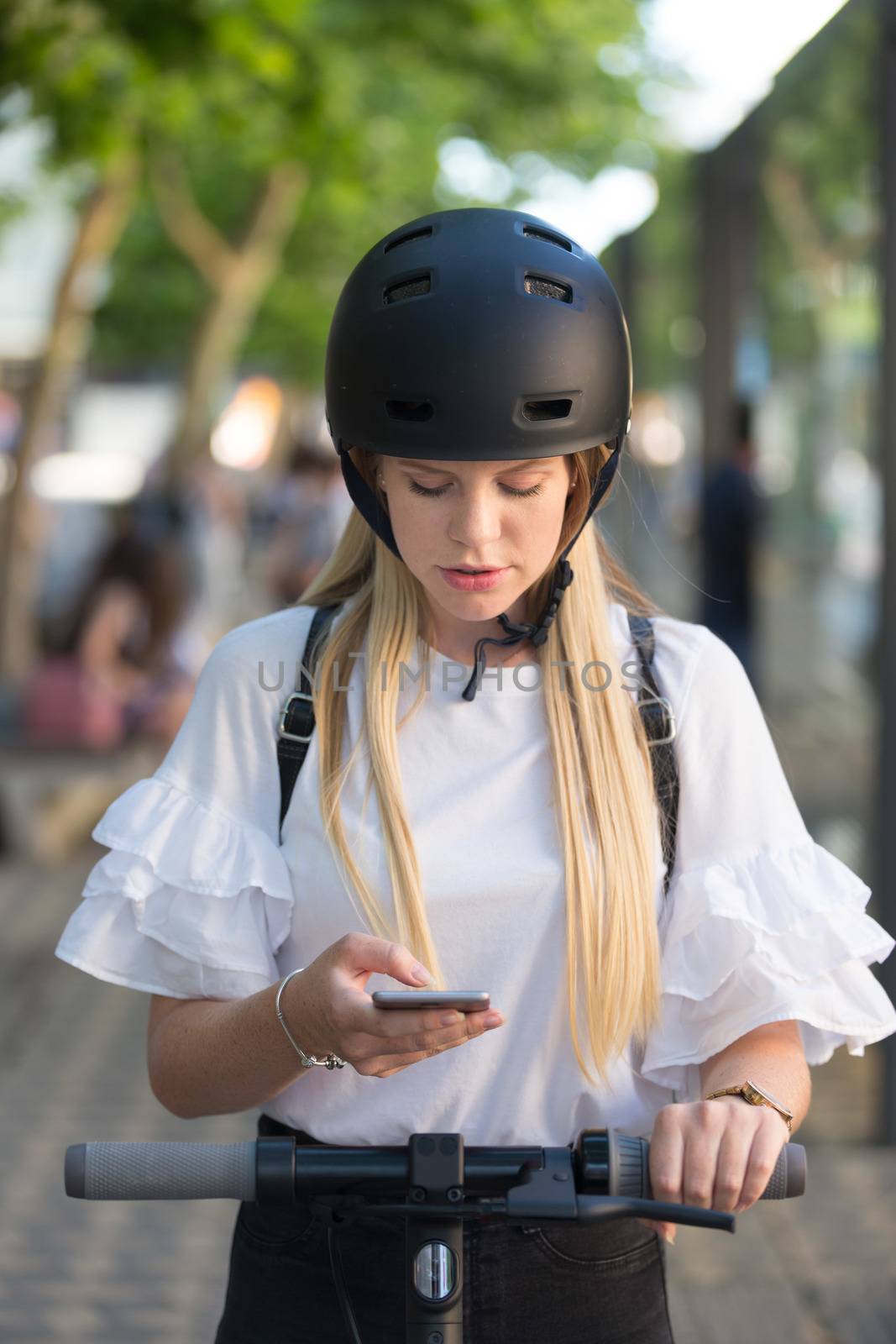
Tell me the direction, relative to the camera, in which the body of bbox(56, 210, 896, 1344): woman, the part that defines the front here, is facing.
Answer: toward the camera

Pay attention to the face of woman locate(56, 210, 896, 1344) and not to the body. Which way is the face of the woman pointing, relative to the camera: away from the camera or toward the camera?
toward the camera

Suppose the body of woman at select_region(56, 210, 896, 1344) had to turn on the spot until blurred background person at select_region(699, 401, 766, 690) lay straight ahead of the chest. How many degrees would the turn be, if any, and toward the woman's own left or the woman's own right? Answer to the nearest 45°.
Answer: approximately 180°

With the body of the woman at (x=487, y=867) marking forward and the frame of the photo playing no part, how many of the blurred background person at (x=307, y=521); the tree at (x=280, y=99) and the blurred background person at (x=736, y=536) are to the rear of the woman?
3

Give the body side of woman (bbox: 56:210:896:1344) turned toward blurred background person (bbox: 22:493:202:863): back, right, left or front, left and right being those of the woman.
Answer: back

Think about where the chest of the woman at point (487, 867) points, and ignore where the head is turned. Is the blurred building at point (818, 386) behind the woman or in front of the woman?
behind

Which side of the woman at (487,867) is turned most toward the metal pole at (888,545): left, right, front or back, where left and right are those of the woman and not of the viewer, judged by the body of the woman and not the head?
back

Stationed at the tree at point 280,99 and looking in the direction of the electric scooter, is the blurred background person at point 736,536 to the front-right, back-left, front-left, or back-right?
front-left

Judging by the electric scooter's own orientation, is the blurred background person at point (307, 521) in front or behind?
behind

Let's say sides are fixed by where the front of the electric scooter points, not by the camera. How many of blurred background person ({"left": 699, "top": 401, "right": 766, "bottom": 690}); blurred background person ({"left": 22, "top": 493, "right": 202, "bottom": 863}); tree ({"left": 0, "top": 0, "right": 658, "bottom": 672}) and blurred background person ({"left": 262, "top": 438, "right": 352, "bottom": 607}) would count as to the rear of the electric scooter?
4

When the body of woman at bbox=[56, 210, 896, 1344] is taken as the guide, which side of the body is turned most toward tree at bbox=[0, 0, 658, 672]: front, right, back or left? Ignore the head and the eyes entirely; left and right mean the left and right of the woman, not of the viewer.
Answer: back

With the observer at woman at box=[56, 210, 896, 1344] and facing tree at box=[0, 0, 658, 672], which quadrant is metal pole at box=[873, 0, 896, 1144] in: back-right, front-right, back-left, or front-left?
front-right
